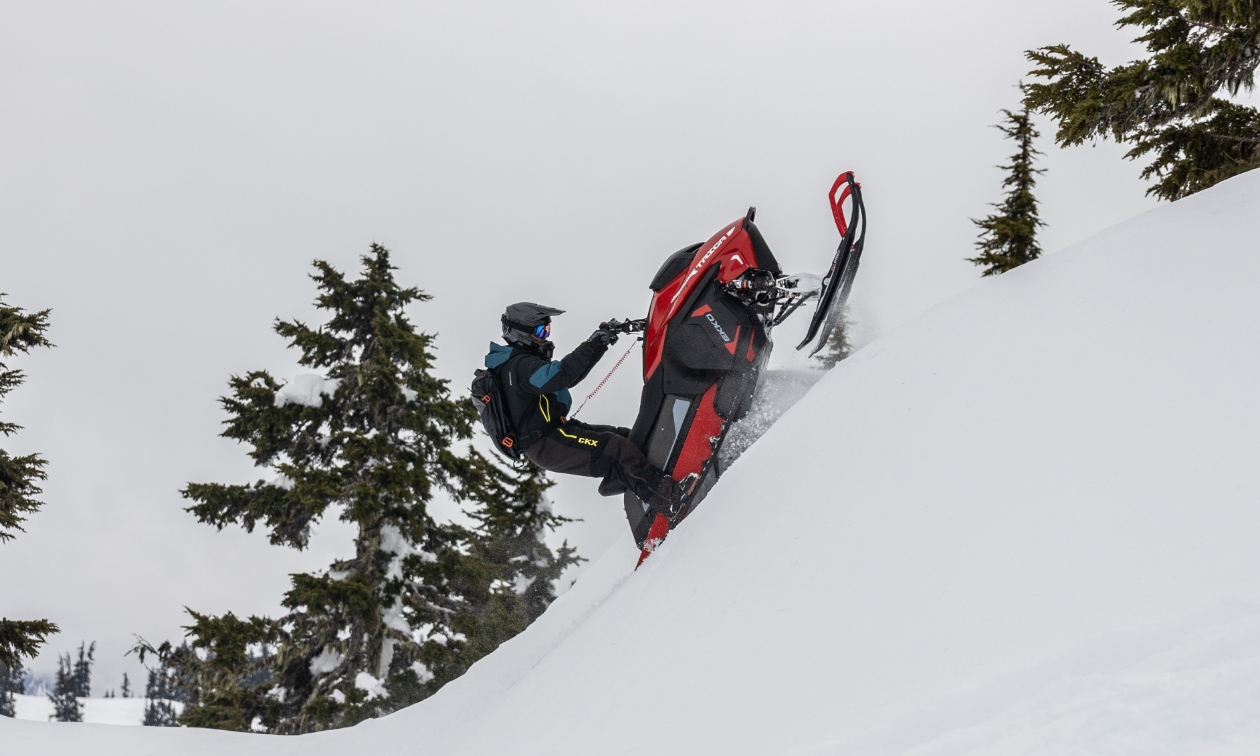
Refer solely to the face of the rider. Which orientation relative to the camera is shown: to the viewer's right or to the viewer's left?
to the viewer's right

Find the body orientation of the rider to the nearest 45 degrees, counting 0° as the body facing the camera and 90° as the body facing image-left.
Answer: approximately 270°
